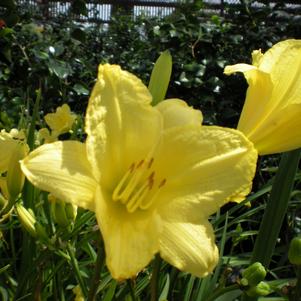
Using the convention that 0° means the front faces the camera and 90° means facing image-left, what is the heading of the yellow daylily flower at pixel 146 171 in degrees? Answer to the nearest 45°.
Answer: approximately 0°
